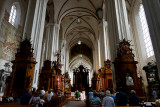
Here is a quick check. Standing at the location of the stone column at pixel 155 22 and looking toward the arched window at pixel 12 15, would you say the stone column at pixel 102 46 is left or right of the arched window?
right

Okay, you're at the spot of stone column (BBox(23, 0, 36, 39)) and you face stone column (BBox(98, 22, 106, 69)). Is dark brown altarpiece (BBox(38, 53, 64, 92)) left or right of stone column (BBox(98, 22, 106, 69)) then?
left

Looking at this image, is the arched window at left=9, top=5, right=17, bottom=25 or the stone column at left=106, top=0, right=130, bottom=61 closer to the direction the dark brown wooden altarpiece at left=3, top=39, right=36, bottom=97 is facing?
the stone column

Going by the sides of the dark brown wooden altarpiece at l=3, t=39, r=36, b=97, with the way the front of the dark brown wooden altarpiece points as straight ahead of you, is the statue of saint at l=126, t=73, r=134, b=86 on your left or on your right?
on your left

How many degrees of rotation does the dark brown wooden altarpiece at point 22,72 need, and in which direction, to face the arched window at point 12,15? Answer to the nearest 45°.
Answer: approximately 180°

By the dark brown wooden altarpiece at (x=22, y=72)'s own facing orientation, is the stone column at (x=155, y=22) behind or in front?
in front
